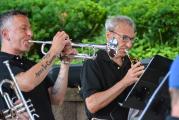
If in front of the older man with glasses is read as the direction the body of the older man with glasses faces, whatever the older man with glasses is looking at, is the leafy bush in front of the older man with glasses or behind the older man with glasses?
behind

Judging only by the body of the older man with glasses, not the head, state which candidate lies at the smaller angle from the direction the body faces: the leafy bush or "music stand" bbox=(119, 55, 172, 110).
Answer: the music stand

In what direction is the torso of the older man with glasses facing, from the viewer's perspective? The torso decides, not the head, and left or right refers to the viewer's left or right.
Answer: facing the viewer and to the right of the viewer

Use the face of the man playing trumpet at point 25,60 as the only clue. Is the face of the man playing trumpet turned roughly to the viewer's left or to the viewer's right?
to the viewer's right

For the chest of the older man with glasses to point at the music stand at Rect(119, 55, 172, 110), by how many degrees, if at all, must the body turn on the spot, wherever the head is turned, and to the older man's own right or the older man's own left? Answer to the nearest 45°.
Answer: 0° — they already face it

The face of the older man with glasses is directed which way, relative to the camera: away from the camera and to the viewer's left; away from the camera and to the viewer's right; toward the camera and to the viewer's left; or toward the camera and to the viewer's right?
toward the camera and to the viewer's right

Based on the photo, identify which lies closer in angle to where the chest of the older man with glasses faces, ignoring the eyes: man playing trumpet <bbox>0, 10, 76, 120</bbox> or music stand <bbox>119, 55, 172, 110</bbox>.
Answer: the music stand
